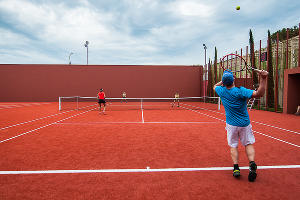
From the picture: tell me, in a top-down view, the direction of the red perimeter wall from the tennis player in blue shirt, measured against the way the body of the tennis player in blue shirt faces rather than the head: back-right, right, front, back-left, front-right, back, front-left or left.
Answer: front-left

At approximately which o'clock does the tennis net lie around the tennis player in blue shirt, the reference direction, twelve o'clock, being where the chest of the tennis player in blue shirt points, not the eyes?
The tennis net is roughly at 11 o'clock from the tennis player in blue shirt.

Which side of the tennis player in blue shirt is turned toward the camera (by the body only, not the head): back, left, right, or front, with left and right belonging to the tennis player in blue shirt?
back
